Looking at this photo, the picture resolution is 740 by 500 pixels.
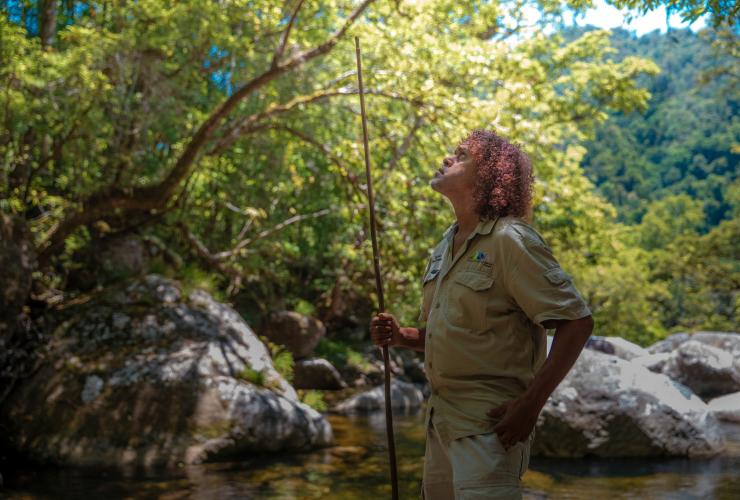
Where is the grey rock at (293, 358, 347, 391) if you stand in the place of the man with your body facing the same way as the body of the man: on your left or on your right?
on your right

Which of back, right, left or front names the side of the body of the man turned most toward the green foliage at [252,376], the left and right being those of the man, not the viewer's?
right

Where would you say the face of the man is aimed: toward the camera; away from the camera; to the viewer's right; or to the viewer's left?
to the viewer's left

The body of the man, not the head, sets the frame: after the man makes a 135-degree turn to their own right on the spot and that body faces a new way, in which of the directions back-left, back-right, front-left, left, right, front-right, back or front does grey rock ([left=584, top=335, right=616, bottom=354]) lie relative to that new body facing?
front

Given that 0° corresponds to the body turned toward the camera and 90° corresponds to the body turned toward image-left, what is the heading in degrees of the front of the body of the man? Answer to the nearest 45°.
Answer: approximately 45°

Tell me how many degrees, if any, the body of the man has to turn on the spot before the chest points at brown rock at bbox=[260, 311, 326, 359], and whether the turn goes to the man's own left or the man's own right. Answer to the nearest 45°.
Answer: approximately 135° to the man's own right

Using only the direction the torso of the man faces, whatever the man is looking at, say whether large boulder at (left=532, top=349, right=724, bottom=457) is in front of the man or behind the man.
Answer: behind

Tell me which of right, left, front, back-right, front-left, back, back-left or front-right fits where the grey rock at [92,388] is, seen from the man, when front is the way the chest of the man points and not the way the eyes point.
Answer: right

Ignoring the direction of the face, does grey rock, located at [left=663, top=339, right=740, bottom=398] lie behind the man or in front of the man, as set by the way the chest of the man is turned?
behind

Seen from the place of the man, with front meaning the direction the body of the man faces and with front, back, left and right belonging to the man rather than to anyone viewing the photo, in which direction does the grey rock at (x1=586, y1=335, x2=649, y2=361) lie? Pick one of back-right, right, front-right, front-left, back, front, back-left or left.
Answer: back-right
